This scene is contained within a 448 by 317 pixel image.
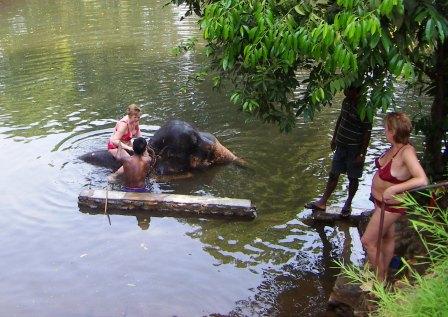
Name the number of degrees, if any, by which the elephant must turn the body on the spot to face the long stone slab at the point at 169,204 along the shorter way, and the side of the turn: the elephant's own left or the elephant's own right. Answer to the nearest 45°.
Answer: approximately 90° to the elephant's own right

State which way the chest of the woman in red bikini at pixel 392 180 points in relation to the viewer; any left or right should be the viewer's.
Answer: facing to the left of the viewer

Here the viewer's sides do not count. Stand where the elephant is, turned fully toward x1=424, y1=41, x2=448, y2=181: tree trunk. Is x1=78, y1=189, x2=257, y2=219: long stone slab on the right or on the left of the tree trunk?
right

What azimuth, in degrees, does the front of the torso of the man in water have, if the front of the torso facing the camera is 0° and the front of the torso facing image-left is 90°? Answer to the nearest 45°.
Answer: approximately 180°

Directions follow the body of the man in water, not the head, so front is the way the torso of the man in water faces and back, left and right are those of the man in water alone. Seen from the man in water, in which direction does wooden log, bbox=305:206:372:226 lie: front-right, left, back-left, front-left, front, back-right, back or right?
back-right

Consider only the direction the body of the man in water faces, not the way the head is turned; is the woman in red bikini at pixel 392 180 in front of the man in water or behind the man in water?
behind

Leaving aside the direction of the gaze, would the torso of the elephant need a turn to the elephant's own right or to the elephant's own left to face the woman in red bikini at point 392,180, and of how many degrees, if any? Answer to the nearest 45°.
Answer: approximately 90° to the elephant's own right

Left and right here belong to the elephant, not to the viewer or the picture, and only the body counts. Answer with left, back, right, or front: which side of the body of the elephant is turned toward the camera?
right

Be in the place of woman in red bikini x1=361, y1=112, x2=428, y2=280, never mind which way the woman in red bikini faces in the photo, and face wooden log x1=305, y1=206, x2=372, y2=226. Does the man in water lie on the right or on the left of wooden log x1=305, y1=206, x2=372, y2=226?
left

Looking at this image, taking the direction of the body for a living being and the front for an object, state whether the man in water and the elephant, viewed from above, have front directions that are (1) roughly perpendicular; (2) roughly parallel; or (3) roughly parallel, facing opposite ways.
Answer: roughly perpendicular

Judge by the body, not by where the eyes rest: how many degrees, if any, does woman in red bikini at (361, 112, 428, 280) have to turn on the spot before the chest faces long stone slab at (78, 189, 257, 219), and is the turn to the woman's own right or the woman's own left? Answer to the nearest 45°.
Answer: approximately 45° to the woman's own right

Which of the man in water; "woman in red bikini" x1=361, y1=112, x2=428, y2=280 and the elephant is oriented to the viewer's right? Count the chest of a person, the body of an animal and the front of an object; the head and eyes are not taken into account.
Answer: the elephant
